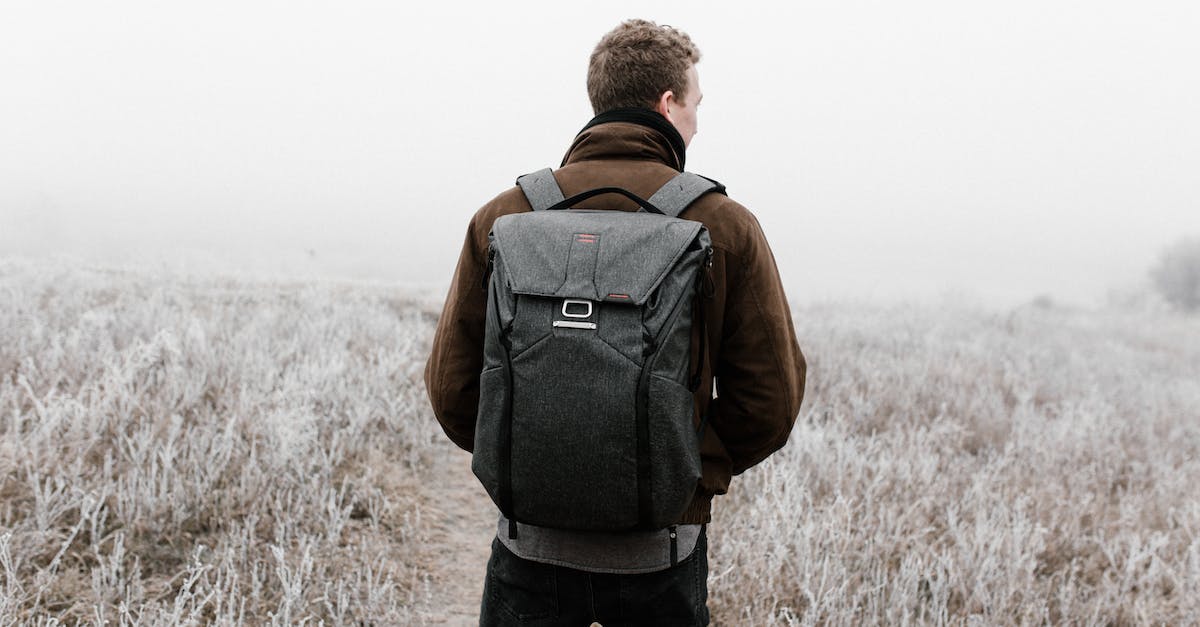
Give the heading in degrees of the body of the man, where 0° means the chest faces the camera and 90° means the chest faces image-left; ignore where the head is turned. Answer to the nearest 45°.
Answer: approximately 180°

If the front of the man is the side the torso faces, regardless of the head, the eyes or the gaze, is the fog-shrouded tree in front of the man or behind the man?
in front

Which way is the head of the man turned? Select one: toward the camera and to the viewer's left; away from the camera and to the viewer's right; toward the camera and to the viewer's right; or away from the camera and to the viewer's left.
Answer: away from the camera and to the viewer's right
